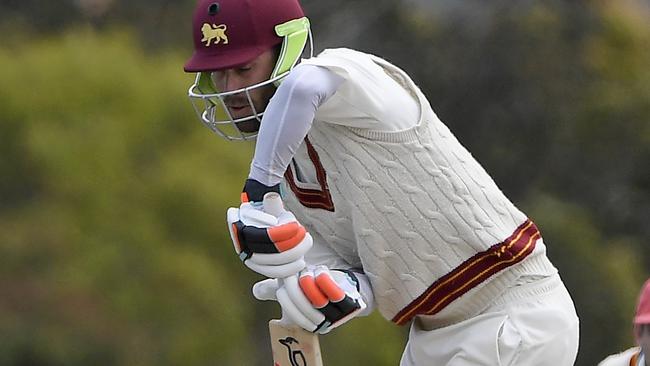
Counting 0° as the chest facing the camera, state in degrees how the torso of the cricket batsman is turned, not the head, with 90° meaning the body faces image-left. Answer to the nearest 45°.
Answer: approximately 45°
